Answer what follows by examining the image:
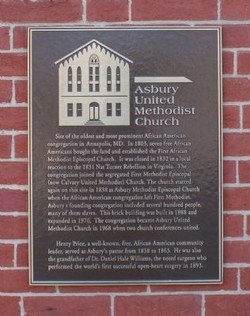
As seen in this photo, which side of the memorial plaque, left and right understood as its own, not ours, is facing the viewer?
front
